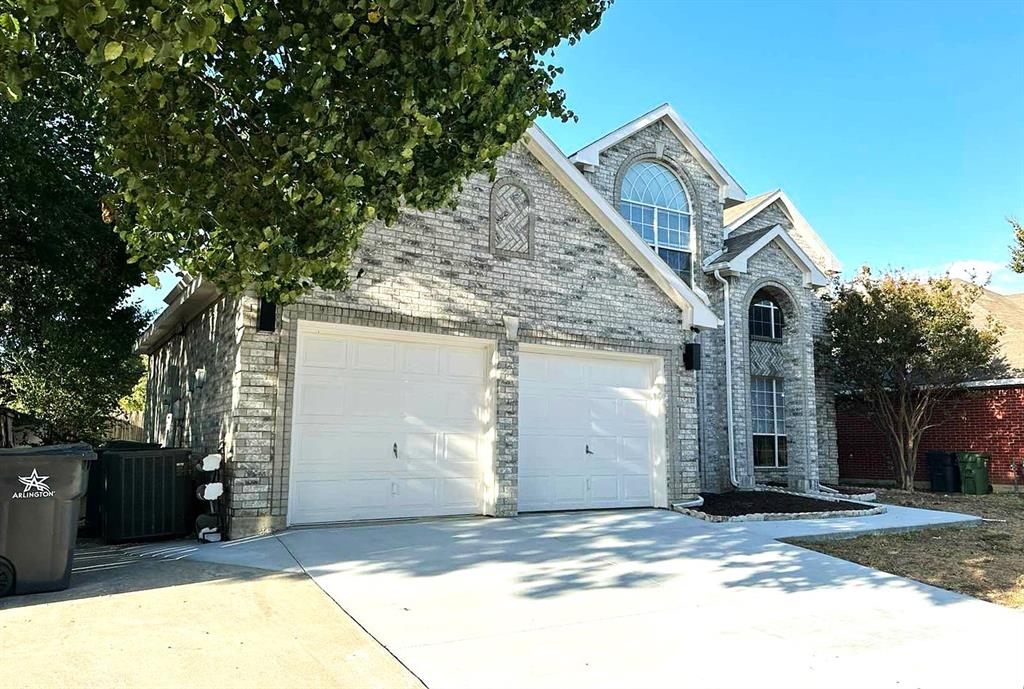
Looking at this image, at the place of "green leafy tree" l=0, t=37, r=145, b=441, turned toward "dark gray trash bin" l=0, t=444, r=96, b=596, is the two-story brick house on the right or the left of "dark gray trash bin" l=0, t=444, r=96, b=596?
left

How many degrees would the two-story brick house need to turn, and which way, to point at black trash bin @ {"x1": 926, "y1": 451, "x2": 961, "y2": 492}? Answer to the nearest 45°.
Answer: approximately 90° to its left

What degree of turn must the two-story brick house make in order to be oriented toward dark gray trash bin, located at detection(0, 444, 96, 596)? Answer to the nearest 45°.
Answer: approximately 90° to its right

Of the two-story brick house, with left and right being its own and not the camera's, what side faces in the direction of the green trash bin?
left

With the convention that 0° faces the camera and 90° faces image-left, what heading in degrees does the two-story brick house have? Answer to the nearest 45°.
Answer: approximately 315°

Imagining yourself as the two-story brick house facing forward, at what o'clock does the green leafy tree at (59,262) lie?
The green leafy tree is roughly at 5 o'clock from the two-story brick house.

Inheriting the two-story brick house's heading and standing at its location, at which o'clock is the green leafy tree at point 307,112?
The green leafy tree is roughly at 2 o'clock from the two-story brick house.
